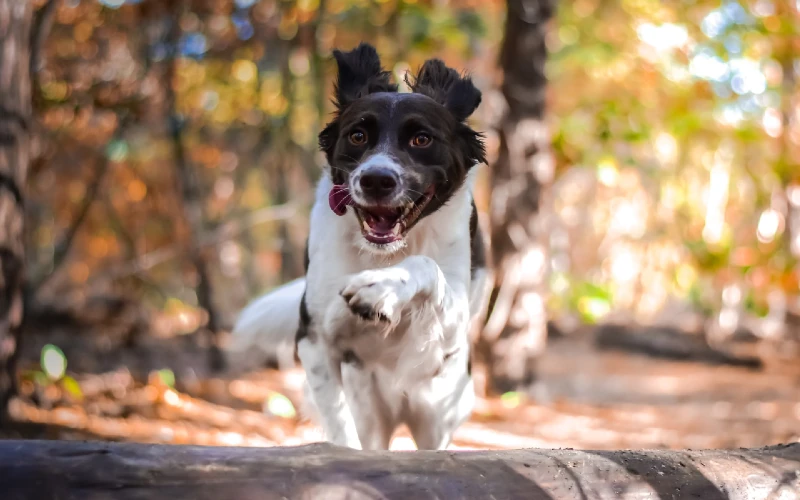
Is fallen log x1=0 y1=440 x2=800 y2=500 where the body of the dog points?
yes

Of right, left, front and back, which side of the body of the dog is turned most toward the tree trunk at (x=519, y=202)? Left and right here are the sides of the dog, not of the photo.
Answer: back

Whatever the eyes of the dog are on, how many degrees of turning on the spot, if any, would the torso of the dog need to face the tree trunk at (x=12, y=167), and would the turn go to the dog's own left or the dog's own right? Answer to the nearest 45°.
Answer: approximately 135° to the dog's own right

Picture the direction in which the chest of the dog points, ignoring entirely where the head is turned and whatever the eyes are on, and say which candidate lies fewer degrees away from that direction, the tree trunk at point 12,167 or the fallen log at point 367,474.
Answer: the fallen log

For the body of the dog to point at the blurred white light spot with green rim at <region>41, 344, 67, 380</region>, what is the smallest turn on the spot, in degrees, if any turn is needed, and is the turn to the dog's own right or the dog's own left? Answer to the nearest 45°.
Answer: approximately 135° to the dog's own right

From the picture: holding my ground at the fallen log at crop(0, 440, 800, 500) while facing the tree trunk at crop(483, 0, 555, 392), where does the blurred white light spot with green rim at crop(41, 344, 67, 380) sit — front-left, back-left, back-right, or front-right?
front-left

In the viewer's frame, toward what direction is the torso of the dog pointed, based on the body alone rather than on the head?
toward the camera

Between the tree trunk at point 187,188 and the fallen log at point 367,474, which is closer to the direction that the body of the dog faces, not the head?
the fallen log

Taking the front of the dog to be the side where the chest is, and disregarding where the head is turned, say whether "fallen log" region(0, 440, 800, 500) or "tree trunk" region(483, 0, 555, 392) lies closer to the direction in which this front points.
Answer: the fallen log
